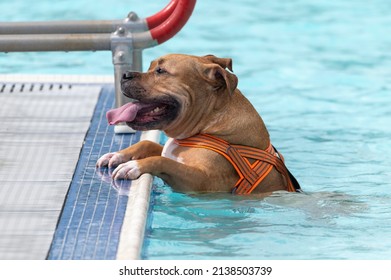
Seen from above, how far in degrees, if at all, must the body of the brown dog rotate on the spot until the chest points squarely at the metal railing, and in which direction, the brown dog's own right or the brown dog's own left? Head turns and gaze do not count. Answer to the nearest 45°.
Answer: approximately 45° to the brown dog's own right

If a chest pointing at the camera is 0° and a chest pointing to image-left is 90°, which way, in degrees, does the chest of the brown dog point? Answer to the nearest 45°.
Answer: approximately 90°
